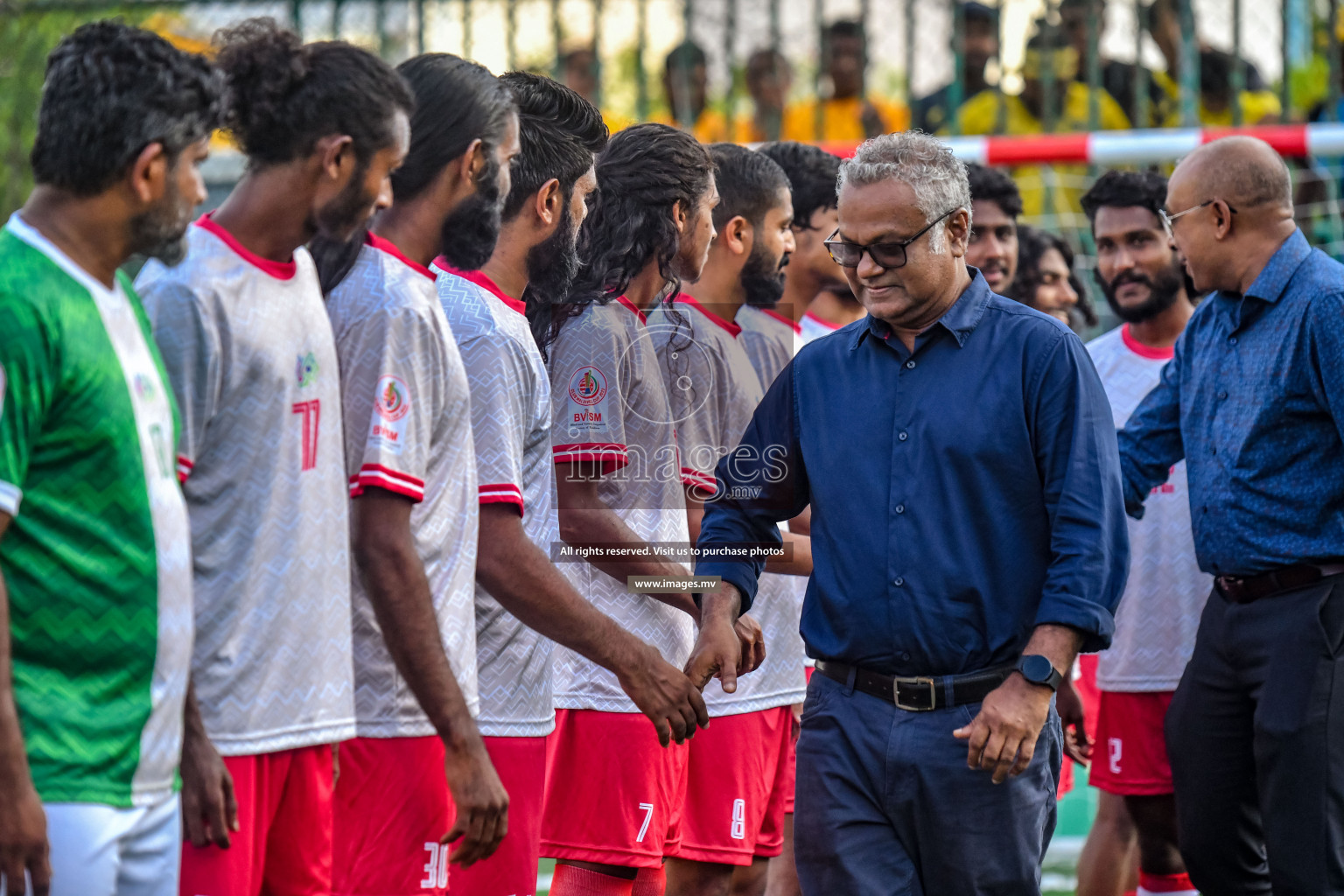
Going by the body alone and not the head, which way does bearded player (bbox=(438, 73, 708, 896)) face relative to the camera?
to the viewer's right

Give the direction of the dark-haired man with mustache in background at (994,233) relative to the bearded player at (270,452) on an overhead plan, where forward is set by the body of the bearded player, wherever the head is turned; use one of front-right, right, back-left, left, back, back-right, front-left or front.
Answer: left

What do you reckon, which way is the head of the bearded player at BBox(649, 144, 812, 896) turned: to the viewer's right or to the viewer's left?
to the viewer's right

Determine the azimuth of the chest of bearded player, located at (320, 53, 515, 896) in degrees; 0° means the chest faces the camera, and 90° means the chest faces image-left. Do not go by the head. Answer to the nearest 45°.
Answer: approximately 270°

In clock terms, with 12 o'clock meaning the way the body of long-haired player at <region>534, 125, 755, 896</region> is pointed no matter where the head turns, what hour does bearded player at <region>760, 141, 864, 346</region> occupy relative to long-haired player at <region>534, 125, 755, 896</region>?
bearded player at <region>760, 141, 864, 346</region> is roughly at 10 o'clock from long-haired player at <region>534, 125, 755, 896</region>.

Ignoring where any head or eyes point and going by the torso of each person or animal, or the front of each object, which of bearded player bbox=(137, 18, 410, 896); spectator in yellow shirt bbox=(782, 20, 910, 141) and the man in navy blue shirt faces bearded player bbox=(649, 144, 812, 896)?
the spectator in yellow shirt

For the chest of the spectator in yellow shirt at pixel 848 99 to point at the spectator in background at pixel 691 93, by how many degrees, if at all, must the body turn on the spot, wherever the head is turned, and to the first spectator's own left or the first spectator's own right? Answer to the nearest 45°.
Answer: approximately 90° to the first spectator's own right

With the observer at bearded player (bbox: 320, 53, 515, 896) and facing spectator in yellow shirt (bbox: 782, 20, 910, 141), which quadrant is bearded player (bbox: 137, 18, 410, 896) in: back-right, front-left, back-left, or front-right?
back-left

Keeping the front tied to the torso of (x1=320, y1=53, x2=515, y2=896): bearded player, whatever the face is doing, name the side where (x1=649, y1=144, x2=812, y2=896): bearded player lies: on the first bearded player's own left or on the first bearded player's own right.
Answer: on the first bearded player's own left

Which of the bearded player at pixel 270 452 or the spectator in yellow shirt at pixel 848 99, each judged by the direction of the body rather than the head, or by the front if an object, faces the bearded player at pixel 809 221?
the spectator in yellow shirt

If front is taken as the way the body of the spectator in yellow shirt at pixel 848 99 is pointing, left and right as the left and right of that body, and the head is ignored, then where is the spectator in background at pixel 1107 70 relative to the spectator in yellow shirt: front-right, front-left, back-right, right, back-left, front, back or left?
left

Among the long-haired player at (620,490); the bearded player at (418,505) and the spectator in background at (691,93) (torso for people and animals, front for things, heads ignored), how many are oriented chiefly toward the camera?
1

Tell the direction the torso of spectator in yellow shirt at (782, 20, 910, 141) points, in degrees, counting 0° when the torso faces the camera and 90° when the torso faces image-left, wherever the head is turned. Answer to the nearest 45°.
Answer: approximately 0°

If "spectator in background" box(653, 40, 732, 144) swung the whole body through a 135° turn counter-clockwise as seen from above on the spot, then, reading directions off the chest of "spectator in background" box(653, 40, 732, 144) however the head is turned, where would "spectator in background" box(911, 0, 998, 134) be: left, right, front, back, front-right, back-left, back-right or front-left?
front-right

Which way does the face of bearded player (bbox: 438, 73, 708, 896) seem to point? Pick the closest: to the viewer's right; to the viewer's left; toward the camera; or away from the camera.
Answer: to the viewer's right

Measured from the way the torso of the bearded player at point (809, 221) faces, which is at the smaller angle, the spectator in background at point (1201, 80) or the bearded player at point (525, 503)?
the spectator in background

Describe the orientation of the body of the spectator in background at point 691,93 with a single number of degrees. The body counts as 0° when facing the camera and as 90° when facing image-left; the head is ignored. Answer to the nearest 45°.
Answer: approximately 0°

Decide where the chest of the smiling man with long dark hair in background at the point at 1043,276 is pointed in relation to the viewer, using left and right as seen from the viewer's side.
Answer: facing the viewer and to the right of the viewer
